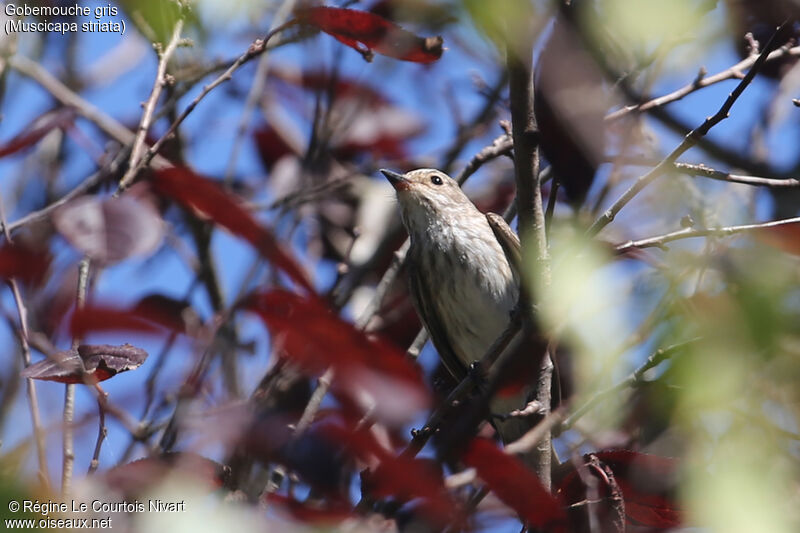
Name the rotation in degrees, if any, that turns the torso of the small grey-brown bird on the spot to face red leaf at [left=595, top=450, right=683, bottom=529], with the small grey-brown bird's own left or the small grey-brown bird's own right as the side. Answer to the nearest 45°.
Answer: approximately 45° to the small grey-brown bird's own left

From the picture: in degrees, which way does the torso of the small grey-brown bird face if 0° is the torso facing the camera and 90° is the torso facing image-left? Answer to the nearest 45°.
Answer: approximately 45°
